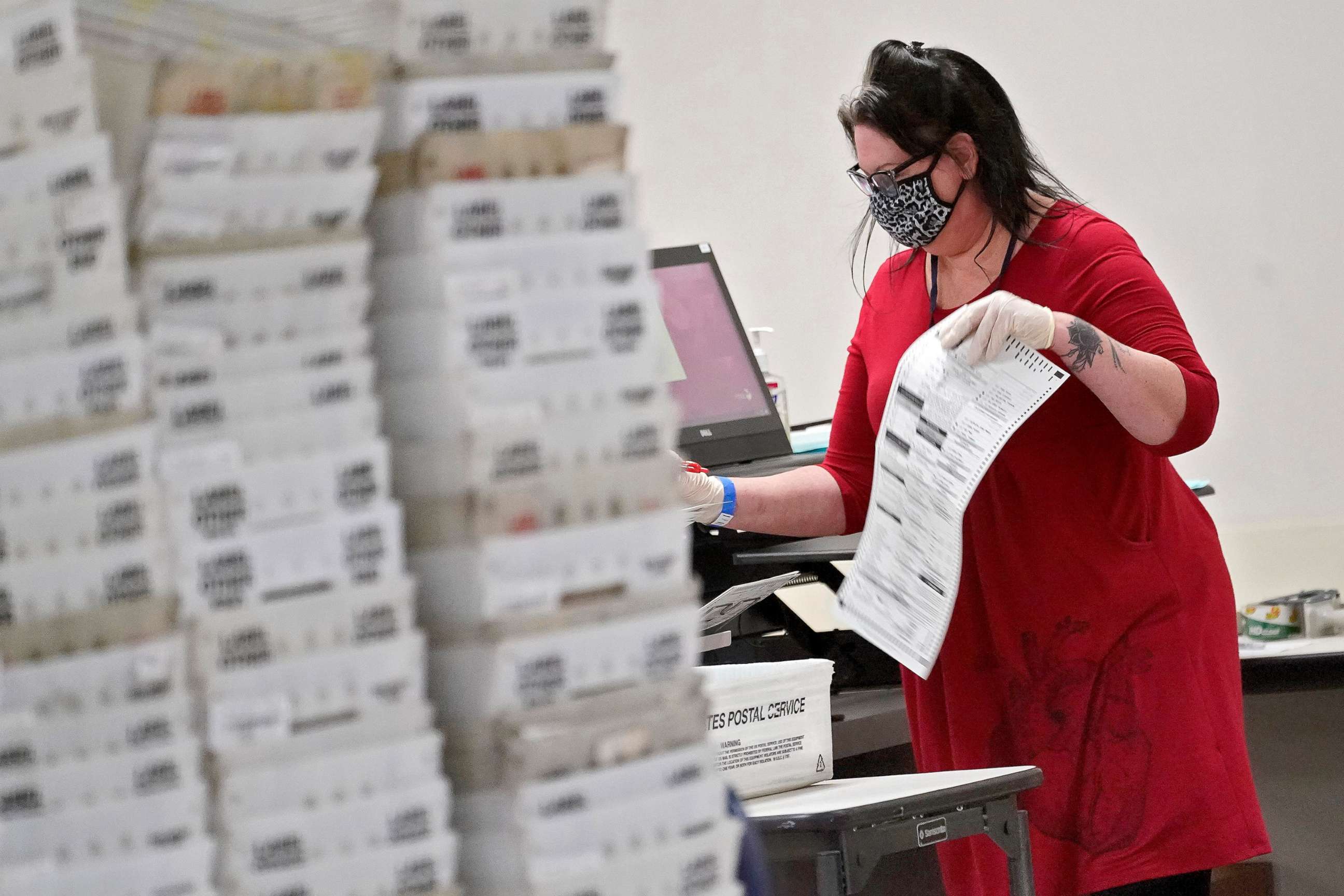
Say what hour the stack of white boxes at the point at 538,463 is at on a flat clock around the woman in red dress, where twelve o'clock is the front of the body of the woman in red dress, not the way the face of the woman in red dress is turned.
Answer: The stack of white boxes is roughly at 11 o'clock from the woman in red dress.

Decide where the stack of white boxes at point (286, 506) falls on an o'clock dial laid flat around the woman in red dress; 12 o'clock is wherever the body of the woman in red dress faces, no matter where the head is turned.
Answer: The stack of white boxes is roughly at 11 o'clock from the woman in red dress.

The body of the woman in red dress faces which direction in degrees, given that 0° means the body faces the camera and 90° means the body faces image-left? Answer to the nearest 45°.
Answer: approximately 45°

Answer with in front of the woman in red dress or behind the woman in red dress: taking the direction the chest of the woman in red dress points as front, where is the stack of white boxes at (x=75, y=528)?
in front
